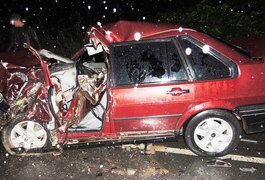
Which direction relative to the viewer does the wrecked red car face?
to the viewer's left
